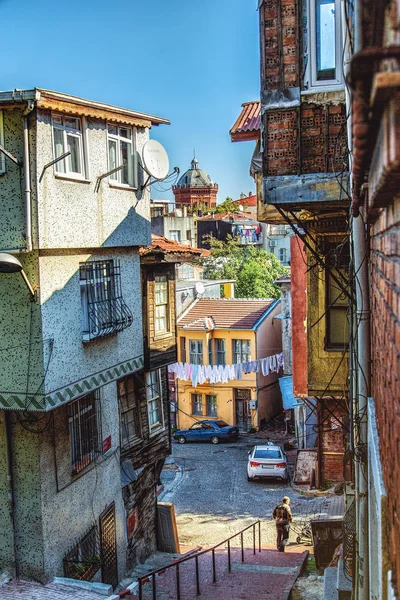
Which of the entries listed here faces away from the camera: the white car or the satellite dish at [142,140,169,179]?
the white car

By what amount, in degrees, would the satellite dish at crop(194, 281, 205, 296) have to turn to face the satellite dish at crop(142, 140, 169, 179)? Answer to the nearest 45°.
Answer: approximately 45° to its right

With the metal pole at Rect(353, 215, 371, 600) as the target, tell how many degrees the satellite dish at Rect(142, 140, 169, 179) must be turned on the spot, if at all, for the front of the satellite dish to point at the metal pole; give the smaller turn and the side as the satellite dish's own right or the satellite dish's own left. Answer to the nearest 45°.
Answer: approximately 45° to the satellite dish's own right

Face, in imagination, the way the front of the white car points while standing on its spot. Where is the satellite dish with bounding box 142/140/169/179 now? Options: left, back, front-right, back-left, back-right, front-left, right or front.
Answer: back

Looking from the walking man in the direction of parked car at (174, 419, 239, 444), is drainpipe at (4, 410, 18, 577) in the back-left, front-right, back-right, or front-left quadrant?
back-left

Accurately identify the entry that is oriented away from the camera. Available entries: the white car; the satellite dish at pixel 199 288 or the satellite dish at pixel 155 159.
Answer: the white car

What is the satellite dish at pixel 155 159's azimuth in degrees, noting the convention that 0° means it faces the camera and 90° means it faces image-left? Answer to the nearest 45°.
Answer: approximately 315°

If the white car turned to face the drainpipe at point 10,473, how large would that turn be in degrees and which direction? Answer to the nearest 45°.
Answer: approximately 180°

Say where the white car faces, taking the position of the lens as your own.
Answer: facing away from the viewer

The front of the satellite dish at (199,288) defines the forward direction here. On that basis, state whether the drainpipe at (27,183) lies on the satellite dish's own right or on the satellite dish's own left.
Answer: on the satellite dish's own right
